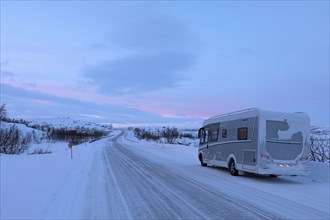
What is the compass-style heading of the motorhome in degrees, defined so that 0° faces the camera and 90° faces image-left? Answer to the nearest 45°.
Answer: approximately 135°
